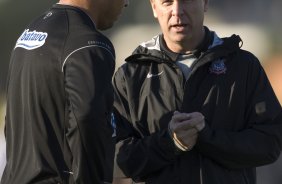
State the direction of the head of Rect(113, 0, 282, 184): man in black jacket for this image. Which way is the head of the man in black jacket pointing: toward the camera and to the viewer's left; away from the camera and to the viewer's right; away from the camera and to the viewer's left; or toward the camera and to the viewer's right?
toward the camera and to the viewer's left

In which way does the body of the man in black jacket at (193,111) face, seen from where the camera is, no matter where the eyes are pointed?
toward the camera
